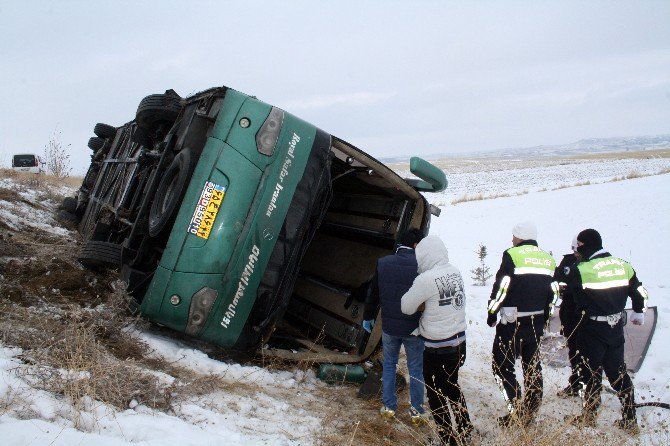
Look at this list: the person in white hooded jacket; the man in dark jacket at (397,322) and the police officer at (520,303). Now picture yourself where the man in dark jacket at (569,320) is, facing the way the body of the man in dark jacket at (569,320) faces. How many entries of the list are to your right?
0

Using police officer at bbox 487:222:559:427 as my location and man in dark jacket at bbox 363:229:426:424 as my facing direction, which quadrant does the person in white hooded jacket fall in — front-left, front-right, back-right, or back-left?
front-left

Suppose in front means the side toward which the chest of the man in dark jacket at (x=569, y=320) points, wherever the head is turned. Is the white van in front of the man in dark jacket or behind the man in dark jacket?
in front

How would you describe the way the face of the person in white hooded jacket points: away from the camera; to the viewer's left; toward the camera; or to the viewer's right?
away from the camera

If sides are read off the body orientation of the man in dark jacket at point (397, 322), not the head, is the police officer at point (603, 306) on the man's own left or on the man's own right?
on the man's own right

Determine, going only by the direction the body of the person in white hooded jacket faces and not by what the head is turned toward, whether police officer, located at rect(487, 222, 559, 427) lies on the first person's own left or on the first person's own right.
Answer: on the first person's own right

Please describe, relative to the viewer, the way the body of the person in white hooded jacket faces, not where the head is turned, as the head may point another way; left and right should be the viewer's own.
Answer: facing away from the viewer and to the left of the viewer

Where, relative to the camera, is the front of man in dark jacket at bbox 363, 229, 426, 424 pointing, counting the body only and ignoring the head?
away from the camera

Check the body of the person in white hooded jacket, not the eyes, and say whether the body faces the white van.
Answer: yes

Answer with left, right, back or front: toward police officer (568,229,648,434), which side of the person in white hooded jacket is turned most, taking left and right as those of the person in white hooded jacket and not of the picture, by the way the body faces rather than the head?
right

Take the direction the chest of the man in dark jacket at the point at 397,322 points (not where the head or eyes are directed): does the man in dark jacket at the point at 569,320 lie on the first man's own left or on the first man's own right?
on the first man's own right

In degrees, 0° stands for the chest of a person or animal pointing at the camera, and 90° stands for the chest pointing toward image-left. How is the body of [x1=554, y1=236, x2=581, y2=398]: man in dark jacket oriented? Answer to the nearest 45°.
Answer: approximately 90°
